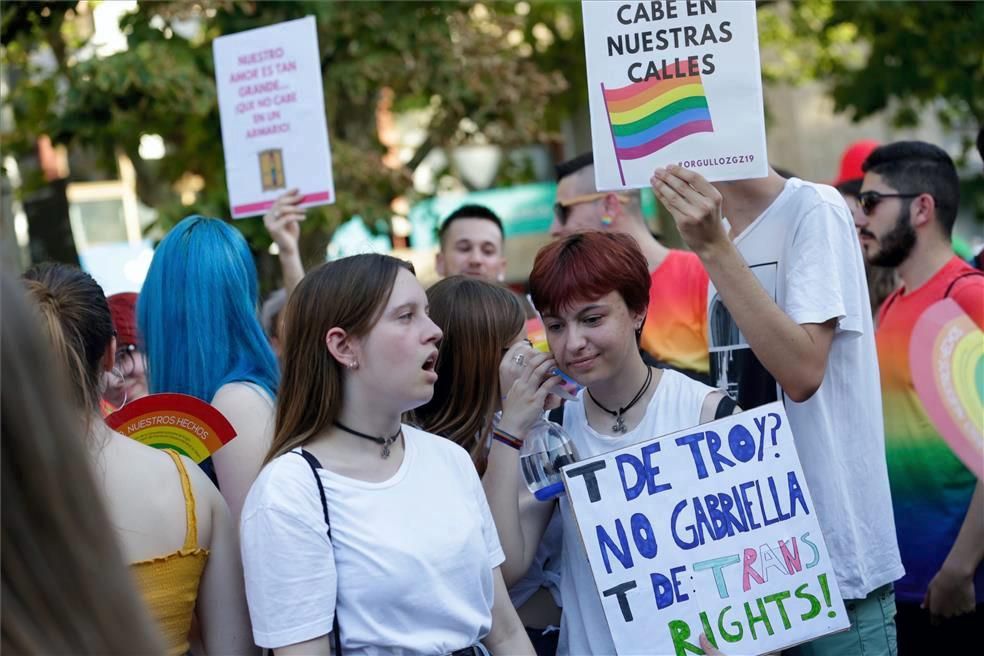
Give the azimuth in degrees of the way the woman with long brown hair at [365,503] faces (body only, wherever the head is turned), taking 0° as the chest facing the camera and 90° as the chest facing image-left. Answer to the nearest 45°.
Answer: approximately 315°

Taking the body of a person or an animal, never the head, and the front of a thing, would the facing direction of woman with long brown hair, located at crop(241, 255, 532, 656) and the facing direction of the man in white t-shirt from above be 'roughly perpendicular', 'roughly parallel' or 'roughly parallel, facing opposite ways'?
roughly perpendicular

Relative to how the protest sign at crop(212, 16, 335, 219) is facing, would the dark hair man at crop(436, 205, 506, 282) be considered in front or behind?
behind

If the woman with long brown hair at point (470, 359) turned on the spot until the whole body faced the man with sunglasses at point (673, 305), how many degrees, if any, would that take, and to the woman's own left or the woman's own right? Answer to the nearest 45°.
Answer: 0° — they already face them

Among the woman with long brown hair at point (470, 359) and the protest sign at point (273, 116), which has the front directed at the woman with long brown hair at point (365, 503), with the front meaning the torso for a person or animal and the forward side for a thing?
the protest sign

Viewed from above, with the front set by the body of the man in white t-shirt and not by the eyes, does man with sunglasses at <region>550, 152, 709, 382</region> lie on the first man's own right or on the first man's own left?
on the first man's own right
